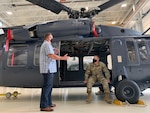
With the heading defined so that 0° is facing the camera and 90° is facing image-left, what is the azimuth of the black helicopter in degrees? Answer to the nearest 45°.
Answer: approximately 270°

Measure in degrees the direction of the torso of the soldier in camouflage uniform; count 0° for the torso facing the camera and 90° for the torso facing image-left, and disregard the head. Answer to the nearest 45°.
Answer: approximately 0°
